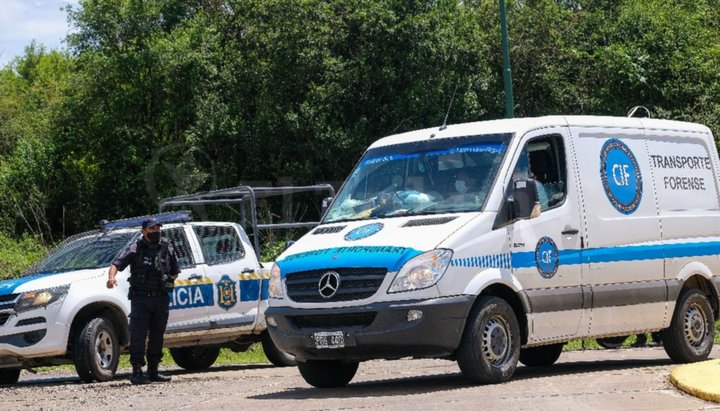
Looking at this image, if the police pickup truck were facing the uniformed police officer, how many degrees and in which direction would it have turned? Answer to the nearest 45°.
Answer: approximately 45° to its left

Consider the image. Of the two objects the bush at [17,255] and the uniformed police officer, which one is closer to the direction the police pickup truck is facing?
the uniformed police officer

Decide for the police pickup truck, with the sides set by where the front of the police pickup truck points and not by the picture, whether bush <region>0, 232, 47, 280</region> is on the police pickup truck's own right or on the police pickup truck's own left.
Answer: on the police pickup truck's own right

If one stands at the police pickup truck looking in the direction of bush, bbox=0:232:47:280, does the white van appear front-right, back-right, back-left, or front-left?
back-right

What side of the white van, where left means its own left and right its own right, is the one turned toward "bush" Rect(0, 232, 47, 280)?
right

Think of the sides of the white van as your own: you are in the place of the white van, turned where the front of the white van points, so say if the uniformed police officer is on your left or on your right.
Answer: on your right

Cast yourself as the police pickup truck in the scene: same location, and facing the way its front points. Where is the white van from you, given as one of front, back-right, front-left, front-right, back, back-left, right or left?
left

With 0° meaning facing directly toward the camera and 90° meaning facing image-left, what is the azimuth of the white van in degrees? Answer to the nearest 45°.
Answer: approximately 45°

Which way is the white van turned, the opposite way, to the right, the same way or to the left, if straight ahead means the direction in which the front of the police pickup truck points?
the same way

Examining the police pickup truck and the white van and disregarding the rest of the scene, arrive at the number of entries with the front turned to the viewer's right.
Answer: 0

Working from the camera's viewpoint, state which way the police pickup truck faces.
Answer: facing the viewer and to the left of the viewer
